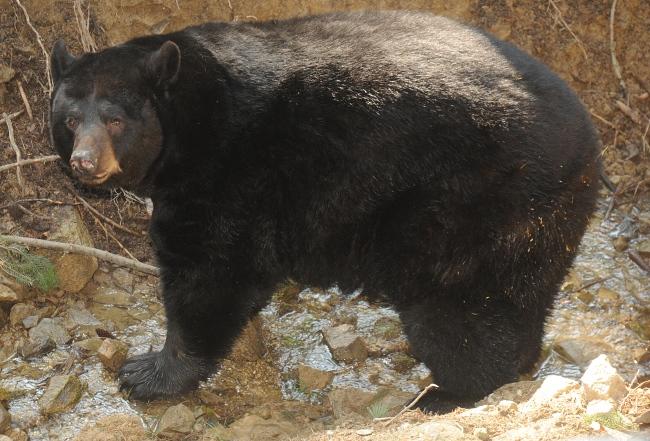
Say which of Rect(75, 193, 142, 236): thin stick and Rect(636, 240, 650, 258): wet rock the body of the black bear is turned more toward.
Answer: the thin stick

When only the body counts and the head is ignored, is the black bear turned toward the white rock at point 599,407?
no

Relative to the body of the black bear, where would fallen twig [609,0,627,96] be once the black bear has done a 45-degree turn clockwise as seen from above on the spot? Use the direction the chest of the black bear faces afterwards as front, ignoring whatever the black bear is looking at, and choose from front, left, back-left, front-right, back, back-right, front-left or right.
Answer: right

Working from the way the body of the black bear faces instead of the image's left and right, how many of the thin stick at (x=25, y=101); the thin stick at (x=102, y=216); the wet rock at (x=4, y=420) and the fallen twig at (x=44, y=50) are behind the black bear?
0

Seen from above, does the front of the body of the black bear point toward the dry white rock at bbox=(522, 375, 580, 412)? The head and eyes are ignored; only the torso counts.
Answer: no

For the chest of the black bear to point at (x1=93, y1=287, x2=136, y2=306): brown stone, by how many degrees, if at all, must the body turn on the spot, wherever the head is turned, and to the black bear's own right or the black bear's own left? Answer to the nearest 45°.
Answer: approximately 45° to the black bear's own right

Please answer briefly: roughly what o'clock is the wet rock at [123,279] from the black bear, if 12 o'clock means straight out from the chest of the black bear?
The wet rock is roughly at 1 o'clock from the black bear.

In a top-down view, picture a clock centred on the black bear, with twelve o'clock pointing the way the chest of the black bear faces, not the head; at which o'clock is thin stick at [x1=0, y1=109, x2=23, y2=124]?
The thin stick is roughly at 1 o'clock from the black bear.

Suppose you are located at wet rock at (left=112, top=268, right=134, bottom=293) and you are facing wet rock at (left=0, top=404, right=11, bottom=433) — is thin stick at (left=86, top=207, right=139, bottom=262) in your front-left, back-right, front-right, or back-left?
back-right

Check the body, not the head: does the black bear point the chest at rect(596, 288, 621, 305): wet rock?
no

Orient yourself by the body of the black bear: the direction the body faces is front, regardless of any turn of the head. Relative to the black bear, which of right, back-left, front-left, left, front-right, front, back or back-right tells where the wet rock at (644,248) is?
back-right

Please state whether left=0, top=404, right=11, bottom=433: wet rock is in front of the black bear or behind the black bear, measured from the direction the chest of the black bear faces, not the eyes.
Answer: in front

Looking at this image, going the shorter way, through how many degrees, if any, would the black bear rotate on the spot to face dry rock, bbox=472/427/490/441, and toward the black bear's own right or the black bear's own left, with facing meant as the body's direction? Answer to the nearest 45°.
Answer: approximately 135° to the black bear's own left

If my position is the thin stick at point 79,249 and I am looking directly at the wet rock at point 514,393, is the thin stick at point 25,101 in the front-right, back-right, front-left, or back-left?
back-left

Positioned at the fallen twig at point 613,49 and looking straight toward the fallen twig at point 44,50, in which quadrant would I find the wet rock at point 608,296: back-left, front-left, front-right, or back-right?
front-left

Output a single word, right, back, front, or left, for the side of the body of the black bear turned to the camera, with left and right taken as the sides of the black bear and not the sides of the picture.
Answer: left

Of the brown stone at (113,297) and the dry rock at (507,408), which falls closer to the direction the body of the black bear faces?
the brown stone

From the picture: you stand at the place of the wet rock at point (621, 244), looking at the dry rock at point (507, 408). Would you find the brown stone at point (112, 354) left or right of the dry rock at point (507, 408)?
right

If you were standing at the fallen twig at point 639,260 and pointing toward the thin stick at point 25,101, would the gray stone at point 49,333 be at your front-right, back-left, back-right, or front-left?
front-left

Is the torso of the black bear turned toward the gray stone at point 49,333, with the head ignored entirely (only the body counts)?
yes

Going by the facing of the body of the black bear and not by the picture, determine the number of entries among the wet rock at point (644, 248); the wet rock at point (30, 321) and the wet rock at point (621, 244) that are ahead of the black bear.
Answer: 1
